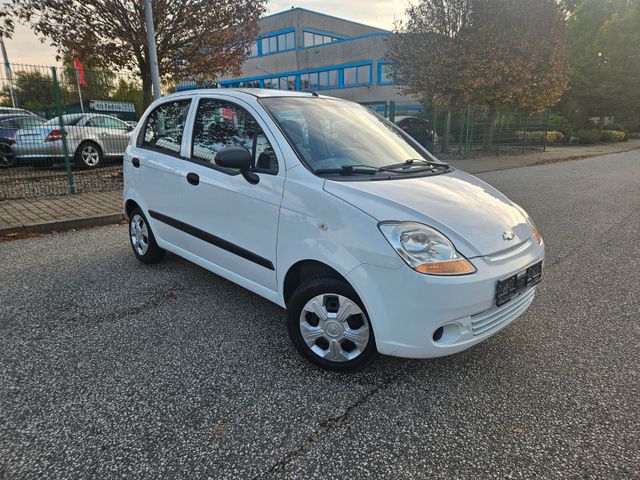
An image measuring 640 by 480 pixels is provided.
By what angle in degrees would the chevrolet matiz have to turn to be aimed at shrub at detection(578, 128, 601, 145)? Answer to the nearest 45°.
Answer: approximately 90° to its left

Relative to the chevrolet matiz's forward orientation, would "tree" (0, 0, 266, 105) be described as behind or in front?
behind

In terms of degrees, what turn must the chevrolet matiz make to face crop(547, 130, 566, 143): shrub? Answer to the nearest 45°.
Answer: approximately 90° to its left

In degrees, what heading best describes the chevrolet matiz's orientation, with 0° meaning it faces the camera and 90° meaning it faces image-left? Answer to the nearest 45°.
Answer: approximately 315°

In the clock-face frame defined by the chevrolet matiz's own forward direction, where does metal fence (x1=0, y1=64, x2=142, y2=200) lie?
The metal fence is roughly at 6 o'clock from the chevrolet matiz.

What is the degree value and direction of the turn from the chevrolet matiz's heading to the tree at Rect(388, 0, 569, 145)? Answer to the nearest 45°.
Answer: approximately 135° to its left

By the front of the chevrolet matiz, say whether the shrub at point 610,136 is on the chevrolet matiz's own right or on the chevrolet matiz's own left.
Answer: on the chevrolet matiz's own left

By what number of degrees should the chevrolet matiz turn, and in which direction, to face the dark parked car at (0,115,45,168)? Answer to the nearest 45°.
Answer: approximately 180°

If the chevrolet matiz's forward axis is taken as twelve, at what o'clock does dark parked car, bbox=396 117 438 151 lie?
The dark parked car is roughly at 8 o'clock from the chevrolet matiz.

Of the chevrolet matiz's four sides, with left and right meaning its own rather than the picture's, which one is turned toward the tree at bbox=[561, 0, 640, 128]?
left
